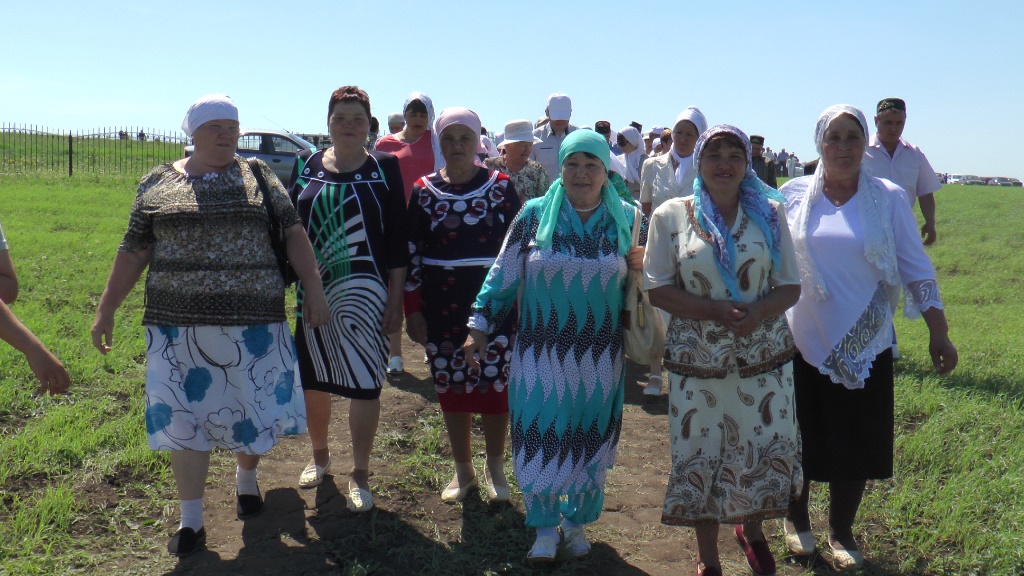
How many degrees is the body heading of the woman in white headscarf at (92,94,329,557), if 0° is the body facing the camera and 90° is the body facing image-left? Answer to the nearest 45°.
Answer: approximately 0°

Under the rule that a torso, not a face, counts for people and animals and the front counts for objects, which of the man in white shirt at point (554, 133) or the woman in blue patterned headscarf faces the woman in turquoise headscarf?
the man in white shirt

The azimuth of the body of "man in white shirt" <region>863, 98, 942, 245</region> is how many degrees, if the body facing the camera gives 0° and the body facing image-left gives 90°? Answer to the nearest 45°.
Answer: approximately 0°

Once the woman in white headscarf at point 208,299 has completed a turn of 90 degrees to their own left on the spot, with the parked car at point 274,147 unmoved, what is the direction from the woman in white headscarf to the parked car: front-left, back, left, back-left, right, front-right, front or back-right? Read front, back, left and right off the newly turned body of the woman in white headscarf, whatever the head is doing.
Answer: left

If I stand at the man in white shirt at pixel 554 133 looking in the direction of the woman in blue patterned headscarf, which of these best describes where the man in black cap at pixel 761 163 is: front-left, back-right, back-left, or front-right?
back-left

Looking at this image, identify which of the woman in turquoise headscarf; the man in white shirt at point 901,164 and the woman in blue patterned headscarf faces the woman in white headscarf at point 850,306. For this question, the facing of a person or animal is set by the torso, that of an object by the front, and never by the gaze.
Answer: the man in white shirt

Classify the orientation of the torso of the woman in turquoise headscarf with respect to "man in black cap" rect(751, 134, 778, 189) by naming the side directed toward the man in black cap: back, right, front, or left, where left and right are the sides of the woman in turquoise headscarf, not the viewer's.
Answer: back
